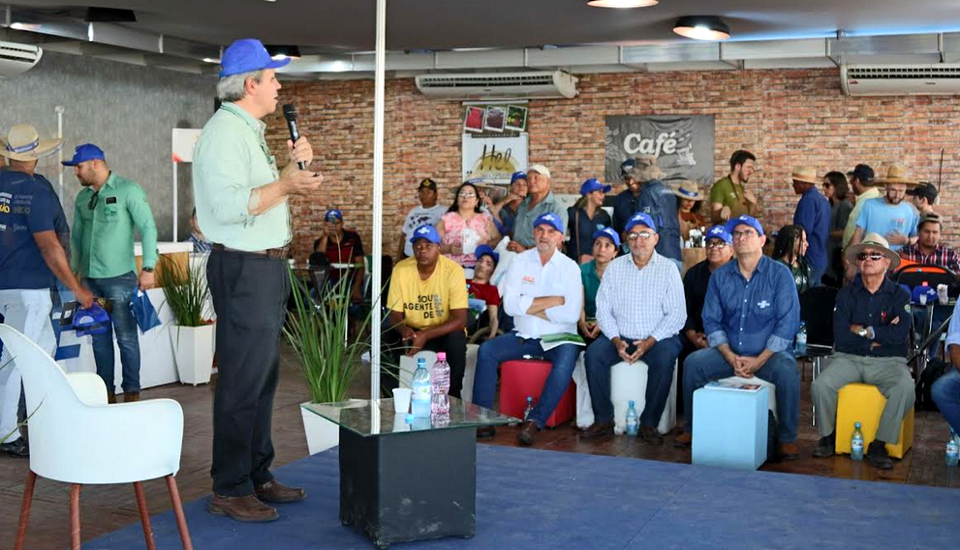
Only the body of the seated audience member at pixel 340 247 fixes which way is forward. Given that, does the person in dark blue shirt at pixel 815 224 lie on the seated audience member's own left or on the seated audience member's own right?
on the seated audience member's own left

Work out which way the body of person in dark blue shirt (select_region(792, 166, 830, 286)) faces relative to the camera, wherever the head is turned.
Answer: to the viewer's left

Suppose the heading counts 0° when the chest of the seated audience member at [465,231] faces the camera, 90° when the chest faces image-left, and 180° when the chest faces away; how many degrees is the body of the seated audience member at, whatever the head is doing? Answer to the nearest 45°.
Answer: approximately 0°

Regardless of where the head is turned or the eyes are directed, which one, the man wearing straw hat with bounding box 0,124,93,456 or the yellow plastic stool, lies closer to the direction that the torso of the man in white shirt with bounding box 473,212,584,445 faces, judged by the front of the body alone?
the man wearing straw hat

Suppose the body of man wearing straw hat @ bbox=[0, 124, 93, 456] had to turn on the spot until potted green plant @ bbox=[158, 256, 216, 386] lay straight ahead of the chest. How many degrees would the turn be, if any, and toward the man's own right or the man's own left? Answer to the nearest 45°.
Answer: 0° — they already face it

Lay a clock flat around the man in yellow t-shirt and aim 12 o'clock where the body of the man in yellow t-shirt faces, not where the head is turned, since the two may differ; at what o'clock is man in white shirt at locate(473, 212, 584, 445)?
The man in white shirt is roughly at 9 o'clock from the man in yellow t-shirt.

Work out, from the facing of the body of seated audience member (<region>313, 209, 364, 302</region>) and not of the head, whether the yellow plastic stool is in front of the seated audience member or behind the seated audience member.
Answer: in front

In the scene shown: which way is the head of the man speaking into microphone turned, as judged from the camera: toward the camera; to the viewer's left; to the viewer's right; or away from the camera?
to the viewer's right

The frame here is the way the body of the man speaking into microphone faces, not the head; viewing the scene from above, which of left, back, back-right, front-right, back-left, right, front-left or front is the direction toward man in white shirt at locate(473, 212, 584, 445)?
front-left

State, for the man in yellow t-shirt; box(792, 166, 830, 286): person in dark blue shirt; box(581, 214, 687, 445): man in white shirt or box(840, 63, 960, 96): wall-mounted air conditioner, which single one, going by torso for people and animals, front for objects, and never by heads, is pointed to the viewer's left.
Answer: the person in dark blue shirt

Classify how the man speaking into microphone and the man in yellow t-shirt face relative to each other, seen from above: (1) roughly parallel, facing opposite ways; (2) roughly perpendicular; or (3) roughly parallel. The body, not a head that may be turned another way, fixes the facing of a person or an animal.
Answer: roughly perpendicular

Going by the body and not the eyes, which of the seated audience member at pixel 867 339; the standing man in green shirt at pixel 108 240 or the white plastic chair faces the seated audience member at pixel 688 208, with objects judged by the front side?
the white plastic chair

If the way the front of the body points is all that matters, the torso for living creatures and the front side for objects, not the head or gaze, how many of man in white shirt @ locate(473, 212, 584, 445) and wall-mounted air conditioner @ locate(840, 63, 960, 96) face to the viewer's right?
0

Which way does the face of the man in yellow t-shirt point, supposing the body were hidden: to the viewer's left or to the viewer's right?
to the viewer's left
